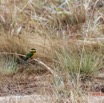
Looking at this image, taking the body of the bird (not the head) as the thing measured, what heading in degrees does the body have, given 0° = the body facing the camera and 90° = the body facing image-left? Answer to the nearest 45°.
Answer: approximately 270°
